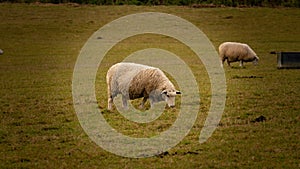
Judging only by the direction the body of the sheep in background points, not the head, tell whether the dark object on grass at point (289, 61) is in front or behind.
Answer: in front

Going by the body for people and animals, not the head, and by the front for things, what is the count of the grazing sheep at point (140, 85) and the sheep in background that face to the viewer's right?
2

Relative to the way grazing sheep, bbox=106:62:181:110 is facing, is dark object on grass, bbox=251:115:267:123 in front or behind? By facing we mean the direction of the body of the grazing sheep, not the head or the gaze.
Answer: in front

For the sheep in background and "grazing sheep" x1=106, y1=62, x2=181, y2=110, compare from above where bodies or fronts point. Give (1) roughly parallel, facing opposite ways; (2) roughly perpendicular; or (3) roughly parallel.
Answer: roughly parallel

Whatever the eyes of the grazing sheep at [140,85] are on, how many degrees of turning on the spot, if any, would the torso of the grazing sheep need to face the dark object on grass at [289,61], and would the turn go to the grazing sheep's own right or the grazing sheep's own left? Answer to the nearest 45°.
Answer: approximately 45° to the grazing sheep's own left

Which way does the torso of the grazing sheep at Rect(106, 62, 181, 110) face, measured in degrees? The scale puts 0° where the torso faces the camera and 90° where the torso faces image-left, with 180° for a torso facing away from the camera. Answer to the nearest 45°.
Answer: approximately 270°

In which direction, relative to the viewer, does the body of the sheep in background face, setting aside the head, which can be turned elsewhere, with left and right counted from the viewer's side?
facing to the right of the viewer

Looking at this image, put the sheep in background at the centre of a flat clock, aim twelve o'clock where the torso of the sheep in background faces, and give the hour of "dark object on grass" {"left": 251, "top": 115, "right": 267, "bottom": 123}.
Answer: The dark object on grass is roughly at 3 o'clock from the sheep in background.

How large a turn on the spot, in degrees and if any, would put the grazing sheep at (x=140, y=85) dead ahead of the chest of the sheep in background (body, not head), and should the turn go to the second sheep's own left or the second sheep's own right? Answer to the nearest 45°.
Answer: approximately 90° to the second sheep's own right

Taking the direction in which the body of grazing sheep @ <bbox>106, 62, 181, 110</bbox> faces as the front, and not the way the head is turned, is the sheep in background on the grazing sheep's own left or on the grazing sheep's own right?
on the grazing sheep's own left
